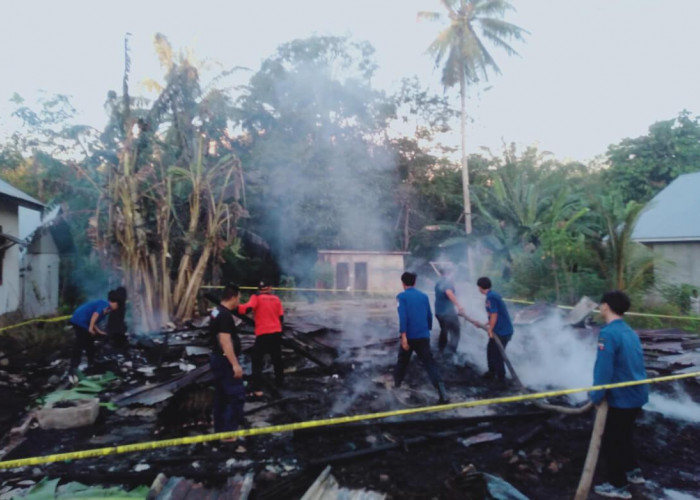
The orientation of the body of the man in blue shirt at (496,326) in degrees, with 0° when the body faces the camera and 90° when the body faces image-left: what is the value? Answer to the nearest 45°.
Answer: approximately 90°

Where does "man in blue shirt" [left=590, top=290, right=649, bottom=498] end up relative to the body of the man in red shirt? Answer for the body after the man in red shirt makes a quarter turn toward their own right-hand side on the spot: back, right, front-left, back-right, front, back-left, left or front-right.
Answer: front-right

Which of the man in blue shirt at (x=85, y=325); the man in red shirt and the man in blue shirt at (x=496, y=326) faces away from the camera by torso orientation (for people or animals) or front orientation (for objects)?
the man in red shirt

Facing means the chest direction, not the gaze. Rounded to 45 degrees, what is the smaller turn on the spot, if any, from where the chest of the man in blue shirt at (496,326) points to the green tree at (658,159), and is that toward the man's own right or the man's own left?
approximately 90° to the man's own right

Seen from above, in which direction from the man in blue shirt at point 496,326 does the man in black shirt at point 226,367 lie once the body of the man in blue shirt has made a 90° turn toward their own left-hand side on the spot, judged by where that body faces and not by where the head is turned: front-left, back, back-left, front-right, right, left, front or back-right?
front-right

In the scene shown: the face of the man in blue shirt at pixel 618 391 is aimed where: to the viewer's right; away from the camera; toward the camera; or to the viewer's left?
to the viewer's left

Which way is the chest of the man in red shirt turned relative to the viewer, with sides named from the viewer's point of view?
facing away from the viewer

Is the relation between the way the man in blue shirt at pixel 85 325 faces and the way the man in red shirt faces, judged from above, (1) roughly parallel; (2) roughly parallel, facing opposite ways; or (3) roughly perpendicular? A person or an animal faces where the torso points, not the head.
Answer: roughly perpendicular

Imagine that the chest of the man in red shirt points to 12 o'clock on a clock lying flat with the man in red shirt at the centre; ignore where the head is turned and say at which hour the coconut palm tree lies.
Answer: The coconut palm tree is roughly at 1 o'clock from the man in red shirt.

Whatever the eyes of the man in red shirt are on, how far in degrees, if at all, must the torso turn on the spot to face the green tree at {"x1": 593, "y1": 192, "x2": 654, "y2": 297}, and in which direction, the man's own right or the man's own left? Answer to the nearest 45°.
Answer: approximately 90° to the man's own right

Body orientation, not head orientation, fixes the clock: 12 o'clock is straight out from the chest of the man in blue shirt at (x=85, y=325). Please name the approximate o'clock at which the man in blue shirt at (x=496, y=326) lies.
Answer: the man in blue shirt at (x=496, y=326) is roughly at 1 o'clock from the man in blue shirt at (x=85, y=325).

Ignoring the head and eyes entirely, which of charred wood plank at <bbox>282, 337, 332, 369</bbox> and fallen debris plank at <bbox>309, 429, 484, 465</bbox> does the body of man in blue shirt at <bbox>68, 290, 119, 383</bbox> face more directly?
the charred wood plank
